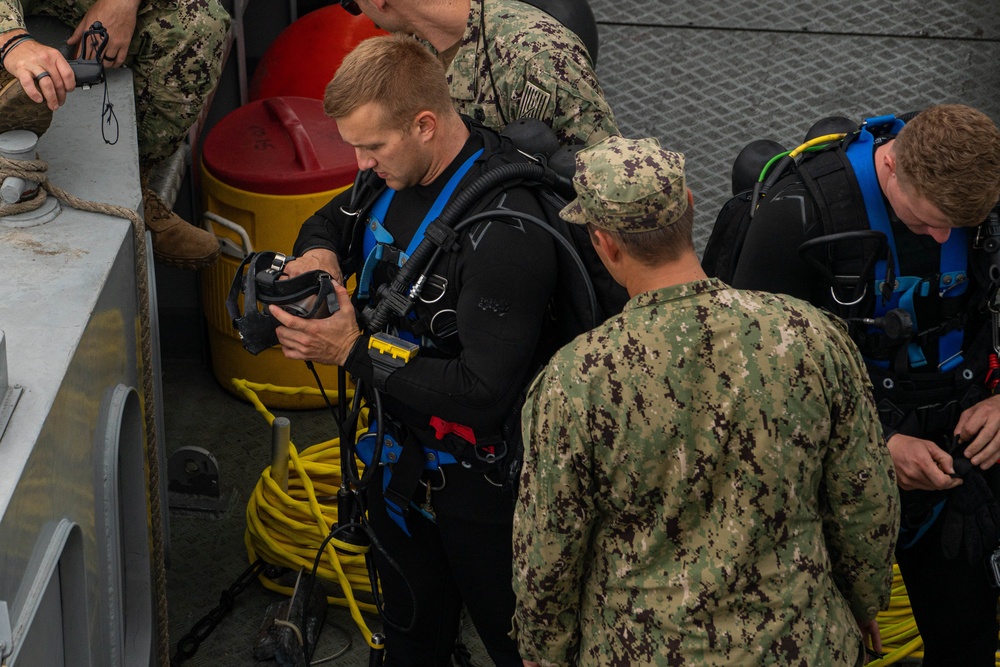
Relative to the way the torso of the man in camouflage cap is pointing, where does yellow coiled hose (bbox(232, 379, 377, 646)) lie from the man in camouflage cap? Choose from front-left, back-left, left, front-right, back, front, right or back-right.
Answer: front-left

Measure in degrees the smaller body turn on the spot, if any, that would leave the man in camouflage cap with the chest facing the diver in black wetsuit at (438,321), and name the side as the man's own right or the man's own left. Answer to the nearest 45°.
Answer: approximately 45° to the man's own left

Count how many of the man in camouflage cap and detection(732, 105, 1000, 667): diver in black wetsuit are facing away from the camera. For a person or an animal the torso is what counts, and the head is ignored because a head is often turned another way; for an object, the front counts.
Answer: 1

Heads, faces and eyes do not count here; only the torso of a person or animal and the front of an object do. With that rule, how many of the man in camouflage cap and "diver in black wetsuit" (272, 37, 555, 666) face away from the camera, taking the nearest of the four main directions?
1

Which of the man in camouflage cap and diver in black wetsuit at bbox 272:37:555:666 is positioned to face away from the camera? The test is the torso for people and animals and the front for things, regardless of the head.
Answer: the man in camouflage cap

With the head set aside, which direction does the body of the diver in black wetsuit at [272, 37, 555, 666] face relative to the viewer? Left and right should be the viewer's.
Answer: facing the viewer and to the left of the viewer

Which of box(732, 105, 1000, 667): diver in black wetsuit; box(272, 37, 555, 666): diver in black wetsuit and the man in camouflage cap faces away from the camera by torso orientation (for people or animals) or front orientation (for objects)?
the man in camouflage cap

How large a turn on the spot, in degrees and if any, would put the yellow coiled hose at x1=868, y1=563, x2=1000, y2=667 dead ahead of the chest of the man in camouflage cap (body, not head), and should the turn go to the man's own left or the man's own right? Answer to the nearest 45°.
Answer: approximately 45° to the man's own right

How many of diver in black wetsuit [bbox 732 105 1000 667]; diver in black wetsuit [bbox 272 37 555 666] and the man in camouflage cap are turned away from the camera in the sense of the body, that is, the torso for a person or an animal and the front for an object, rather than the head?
1

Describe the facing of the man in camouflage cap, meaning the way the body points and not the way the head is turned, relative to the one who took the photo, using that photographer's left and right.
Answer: facing away from the viewer

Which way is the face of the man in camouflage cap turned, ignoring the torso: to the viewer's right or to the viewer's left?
to the viewer's left

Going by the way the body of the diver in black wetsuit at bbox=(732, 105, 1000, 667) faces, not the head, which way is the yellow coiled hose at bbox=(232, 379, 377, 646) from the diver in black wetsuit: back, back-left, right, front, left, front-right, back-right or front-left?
back-right

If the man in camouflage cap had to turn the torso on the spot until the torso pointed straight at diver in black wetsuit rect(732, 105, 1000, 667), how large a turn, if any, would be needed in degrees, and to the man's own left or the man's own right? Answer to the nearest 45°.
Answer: approximately 45° to the man's own right

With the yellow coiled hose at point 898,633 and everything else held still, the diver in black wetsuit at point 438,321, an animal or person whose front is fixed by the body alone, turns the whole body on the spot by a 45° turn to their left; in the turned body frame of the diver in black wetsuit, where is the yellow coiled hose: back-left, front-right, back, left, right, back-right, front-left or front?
left
